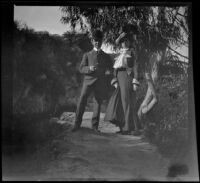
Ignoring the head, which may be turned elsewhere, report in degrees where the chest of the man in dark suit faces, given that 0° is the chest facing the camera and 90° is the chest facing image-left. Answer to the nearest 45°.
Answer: approximately 0°

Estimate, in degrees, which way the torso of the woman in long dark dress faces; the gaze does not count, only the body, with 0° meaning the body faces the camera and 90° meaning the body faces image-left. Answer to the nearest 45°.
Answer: approximately 45°

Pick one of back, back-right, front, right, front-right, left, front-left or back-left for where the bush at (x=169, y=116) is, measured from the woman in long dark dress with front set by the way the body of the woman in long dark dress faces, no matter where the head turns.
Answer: back-left
